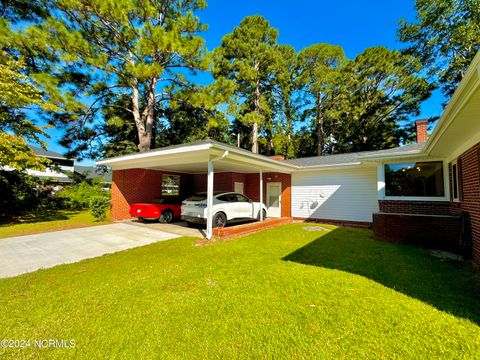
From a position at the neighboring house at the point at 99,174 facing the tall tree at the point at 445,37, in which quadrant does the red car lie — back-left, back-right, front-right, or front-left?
front-right
